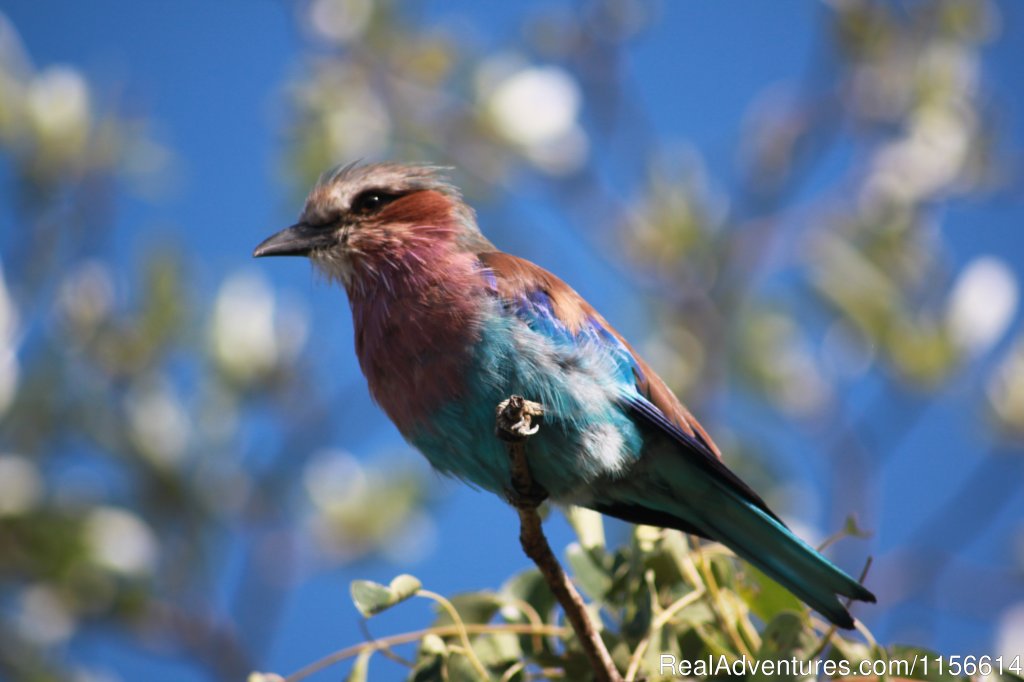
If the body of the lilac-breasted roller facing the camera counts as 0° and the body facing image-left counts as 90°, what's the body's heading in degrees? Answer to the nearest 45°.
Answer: approximately 90°

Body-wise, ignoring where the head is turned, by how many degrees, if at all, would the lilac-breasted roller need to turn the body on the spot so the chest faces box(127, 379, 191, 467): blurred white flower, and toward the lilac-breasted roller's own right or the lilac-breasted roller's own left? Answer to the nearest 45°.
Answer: approximately 45° to the lilac-breasted roller's own right

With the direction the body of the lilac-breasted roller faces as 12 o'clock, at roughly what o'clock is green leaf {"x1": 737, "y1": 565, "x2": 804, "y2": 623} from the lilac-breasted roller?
The green leaf is roughly at 6 o'clock from the lilac-breasted roller.

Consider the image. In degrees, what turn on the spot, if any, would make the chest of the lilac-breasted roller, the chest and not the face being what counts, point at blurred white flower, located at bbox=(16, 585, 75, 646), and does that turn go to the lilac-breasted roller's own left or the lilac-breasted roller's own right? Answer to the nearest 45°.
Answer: approximately 45° to the lilac-breasted roller's own right
